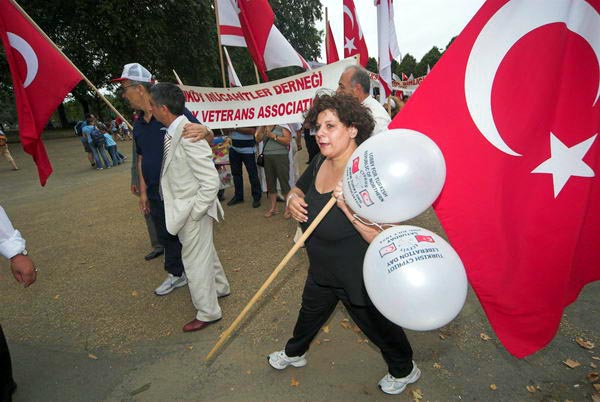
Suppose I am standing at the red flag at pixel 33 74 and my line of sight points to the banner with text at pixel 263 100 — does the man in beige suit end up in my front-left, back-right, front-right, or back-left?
front-right

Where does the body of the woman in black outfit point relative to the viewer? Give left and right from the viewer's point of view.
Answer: facing the viewer and to the left of the viewer

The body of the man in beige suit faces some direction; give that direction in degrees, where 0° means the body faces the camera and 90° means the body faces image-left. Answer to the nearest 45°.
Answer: approximately 90°

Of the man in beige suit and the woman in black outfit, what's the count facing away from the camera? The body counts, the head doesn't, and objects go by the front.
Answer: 0

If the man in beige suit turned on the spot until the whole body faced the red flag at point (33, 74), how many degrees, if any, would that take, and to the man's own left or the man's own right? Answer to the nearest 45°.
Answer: approximately 45° to the man's own right

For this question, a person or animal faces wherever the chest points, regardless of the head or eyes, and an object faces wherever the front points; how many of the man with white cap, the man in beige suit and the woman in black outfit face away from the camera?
0
